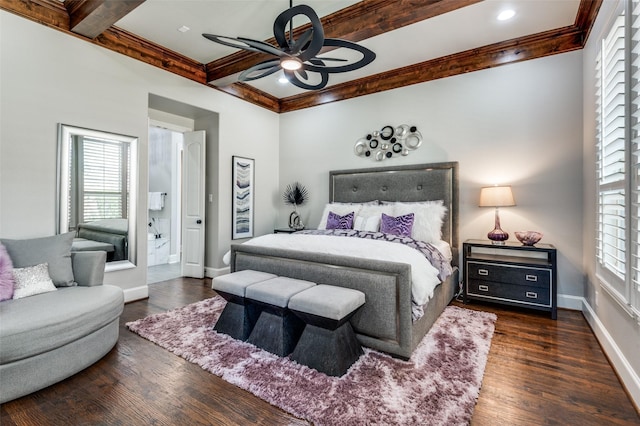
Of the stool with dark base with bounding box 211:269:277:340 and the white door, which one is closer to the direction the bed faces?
the stool with dark base

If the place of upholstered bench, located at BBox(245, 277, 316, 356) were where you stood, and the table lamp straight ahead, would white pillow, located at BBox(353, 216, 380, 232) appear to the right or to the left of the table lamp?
left

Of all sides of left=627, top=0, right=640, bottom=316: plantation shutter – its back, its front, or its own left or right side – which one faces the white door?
front

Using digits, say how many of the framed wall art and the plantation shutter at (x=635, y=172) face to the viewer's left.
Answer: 1

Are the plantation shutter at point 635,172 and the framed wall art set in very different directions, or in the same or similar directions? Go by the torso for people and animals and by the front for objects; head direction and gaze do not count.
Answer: very different directions

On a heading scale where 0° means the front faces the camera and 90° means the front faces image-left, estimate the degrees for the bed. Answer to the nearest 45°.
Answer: approximately 45°

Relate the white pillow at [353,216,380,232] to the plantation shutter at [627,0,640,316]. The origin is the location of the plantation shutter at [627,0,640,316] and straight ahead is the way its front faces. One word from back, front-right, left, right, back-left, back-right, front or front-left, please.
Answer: front

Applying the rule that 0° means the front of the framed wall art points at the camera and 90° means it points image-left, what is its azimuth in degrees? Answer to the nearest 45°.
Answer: approximately 315°

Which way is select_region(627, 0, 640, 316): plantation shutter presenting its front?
to the viewer's left

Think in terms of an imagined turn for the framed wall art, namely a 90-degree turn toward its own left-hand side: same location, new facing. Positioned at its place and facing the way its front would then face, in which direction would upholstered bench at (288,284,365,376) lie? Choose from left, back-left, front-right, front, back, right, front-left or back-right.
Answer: back-right

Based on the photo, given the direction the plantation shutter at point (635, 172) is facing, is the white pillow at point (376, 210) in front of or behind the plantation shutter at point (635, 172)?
in front

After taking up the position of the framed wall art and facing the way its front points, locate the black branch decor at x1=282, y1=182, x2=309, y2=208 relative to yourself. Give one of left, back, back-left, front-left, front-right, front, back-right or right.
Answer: front-left

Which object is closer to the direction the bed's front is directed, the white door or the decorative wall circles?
the white door

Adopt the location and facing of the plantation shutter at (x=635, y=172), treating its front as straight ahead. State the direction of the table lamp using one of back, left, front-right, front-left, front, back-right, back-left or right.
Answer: front-right
